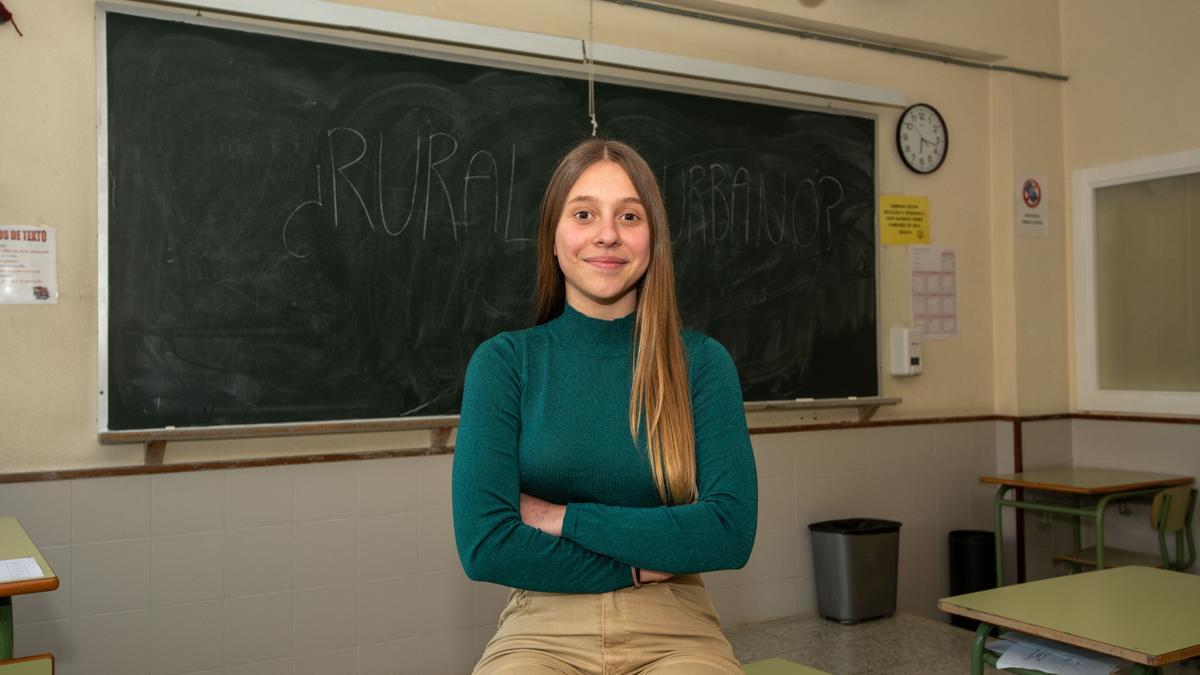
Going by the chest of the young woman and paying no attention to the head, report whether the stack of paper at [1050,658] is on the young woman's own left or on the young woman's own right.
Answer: on the young woman's own left

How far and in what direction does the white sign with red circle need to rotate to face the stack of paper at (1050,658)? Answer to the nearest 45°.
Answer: approximately 45° to its right

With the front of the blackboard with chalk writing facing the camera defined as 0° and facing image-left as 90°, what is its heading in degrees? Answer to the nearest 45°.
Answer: approximately 315°

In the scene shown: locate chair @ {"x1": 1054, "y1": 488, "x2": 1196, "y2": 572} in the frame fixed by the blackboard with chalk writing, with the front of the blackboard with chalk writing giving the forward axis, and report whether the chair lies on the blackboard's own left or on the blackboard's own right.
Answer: on the blackboard's own left

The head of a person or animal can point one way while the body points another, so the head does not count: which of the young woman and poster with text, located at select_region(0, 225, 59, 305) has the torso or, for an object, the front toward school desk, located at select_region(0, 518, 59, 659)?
the poster with text

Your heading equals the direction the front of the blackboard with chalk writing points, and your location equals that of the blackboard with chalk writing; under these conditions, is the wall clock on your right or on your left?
on your left

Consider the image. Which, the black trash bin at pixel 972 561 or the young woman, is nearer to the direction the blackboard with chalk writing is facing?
the young woman

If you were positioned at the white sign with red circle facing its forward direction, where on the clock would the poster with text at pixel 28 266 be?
The poster with text is roughly at 3 o'clock from the white sign with red circle.

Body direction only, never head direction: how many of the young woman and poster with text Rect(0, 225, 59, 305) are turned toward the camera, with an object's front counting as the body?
2

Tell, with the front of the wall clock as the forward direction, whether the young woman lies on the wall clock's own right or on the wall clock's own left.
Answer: on the wall clock's own right

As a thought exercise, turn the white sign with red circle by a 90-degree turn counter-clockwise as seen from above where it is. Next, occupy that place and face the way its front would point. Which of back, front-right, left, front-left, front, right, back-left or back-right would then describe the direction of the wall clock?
back
